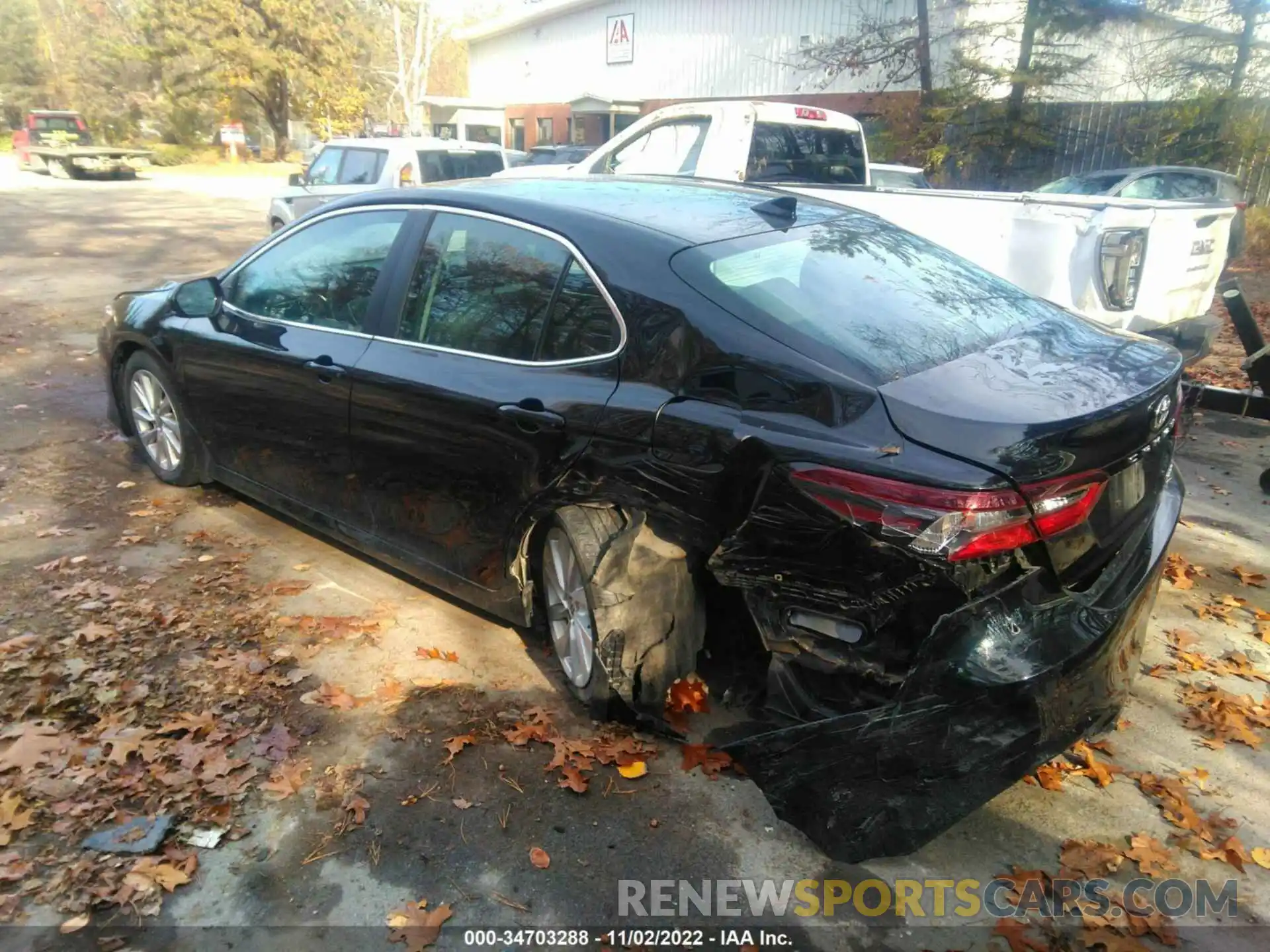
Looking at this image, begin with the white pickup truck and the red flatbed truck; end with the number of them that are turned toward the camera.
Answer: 0

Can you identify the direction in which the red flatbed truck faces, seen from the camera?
facing away from the viewer and to the left of the viewer

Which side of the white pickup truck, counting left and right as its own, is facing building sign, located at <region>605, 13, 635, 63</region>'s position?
front

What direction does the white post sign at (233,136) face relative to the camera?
toward the camera

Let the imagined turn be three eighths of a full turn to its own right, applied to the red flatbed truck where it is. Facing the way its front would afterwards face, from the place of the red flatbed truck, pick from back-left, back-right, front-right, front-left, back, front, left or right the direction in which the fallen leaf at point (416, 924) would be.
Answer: right

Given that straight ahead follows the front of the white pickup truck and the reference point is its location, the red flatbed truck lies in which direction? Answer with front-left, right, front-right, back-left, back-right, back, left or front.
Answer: front

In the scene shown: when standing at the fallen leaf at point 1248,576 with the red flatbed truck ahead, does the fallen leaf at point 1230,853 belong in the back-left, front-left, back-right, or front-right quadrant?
back-left

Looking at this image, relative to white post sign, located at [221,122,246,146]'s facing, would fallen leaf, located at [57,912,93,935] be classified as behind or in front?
in front

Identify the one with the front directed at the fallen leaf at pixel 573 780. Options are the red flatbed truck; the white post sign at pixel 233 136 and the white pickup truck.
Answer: the white post sign

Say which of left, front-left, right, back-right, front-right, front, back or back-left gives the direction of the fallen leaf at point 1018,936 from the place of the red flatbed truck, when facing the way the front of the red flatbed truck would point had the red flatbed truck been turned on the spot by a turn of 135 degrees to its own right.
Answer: right

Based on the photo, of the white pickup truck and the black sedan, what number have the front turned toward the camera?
0

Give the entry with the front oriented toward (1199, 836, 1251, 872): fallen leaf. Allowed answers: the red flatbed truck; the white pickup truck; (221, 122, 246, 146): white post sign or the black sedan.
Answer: the white post sign

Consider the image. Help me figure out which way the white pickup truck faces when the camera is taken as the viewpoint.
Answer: facing away from the viewer and to the left of the viewer

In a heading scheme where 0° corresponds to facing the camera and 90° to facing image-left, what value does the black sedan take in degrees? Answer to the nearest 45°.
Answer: approximately 135°

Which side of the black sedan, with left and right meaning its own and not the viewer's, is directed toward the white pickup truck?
right

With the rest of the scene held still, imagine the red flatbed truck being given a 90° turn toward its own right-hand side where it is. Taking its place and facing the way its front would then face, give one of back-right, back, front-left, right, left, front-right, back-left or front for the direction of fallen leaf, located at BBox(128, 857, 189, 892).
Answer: back-right

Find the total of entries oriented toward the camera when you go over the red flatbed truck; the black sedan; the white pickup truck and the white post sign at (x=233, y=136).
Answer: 1

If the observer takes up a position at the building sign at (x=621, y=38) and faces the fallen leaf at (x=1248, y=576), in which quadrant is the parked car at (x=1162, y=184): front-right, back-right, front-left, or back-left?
front-left

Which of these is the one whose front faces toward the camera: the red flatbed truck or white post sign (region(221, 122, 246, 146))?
the white post sign

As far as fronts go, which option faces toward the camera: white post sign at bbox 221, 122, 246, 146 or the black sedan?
the white post sign
